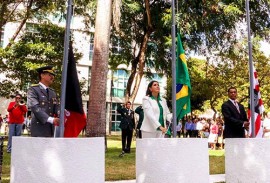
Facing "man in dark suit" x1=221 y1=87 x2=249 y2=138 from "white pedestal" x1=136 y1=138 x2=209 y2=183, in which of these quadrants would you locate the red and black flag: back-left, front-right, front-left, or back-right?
back-left

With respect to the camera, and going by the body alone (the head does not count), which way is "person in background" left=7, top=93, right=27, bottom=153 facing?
toward the camera

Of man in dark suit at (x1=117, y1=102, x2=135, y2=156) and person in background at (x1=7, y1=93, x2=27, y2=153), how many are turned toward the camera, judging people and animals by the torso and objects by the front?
2

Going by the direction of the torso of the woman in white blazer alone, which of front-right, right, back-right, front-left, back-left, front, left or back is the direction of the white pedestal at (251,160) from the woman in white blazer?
front-left

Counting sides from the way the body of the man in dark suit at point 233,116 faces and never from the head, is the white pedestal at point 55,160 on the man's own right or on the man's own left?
on the man's own right

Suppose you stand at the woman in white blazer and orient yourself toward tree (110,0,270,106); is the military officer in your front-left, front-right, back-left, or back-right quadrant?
back-left

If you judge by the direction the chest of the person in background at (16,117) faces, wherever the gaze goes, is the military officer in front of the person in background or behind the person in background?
in front

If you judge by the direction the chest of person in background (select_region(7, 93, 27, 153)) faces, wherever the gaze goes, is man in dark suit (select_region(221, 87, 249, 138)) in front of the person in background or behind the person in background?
in front

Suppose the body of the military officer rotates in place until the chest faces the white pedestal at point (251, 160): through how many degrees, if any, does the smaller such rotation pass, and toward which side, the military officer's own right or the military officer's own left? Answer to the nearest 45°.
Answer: approximately 45° to the military officer's own left

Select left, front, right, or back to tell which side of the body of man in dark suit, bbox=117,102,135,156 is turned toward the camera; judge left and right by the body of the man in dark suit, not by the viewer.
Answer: front

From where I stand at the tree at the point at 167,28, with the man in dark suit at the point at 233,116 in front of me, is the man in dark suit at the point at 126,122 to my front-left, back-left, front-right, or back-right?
front-right
